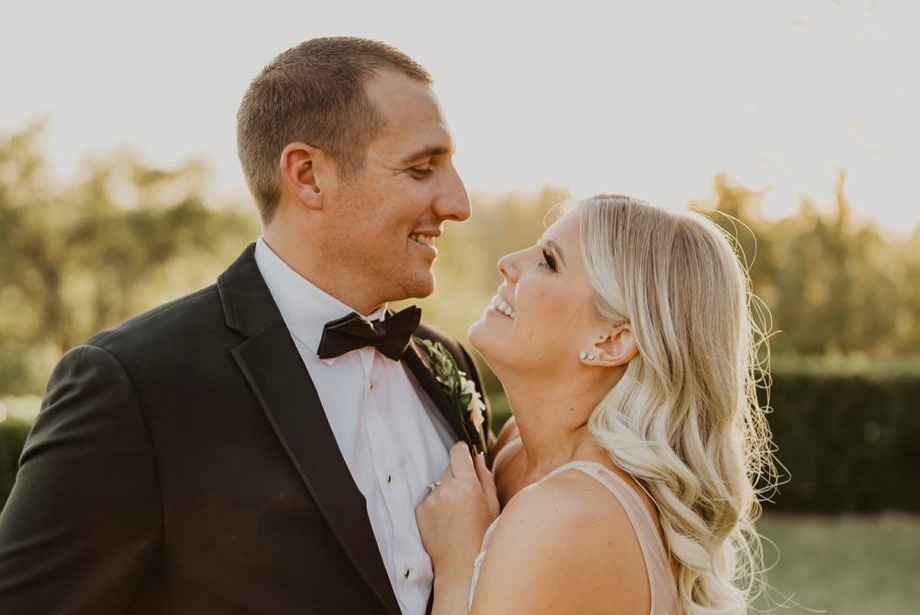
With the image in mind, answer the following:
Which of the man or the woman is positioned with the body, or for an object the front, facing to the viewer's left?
the woman

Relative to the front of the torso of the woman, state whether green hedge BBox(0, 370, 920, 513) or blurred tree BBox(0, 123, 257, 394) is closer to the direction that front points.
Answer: the blurred tree

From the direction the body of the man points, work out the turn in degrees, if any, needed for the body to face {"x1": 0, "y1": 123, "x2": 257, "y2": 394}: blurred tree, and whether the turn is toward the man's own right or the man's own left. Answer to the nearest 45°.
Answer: approximately 135° to the man's own left

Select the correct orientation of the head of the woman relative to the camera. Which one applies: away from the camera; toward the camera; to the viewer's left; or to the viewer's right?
to the viewer's left

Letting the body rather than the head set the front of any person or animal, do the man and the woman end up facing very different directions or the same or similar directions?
very different directions

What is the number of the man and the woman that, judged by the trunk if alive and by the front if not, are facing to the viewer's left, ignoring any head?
1

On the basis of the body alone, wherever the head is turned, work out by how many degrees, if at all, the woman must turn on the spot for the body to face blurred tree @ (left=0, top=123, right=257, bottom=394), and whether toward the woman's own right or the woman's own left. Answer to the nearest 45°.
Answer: approximately 45° to the woman's own right

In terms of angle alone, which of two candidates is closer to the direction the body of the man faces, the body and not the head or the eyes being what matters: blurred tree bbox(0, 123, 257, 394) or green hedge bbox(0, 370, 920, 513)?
the green hedge

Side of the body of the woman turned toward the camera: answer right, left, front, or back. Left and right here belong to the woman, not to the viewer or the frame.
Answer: left

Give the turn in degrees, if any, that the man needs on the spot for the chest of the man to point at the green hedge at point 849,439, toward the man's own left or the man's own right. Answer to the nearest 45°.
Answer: approximately 90° to the man's own left

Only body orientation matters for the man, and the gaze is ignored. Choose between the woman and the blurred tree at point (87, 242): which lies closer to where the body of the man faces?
the woman

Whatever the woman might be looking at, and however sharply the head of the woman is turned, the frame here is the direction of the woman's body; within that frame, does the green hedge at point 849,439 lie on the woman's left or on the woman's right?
on the woman's right

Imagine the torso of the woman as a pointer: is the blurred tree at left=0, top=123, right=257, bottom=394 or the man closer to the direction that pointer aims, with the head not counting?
the man

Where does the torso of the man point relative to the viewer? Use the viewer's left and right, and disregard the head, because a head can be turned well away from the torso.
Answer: facing the viewer and to the right of the viewer

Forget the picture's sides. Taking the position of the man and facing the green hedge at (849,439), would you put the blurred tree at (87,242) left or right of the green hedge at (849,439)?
left

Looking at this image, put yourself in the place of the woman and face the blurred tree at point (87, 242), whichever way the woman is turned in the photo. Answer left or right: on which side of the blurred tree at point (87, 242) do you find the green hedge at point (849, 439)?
right
